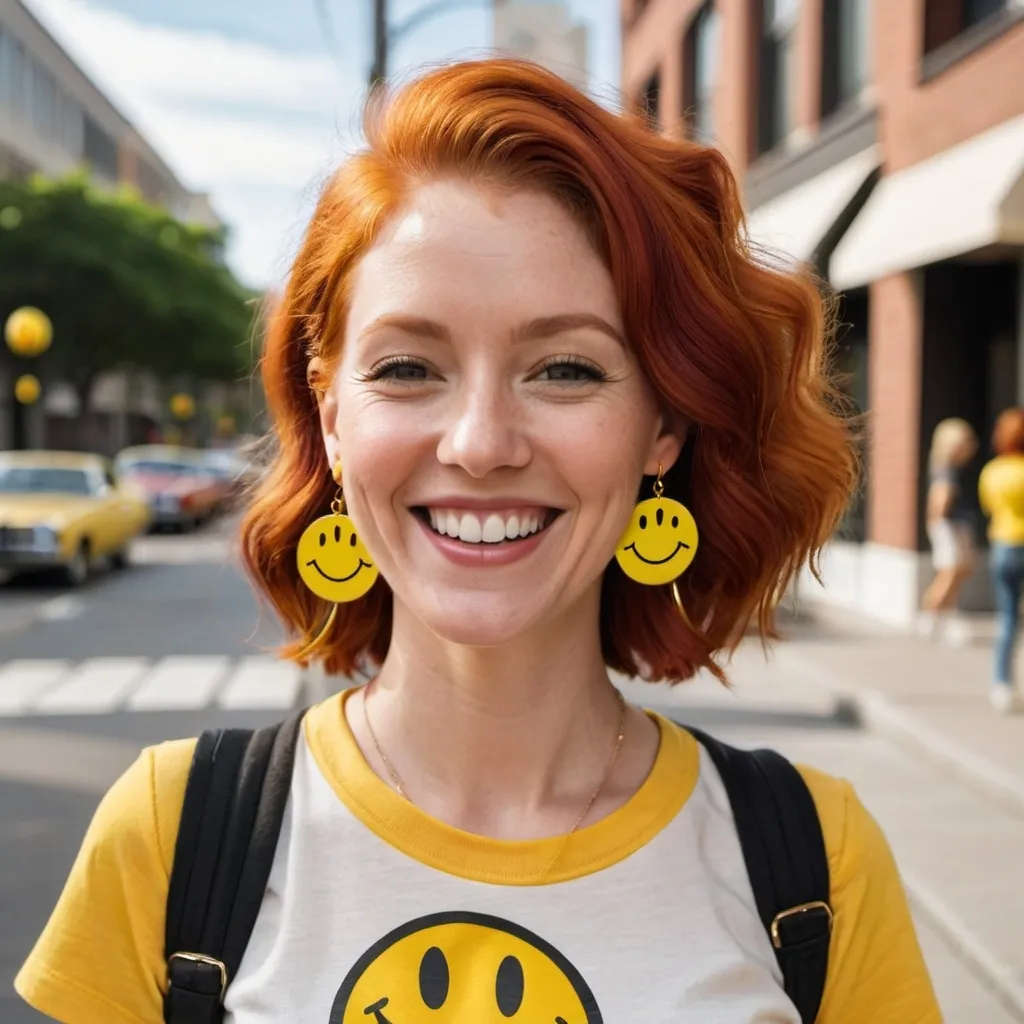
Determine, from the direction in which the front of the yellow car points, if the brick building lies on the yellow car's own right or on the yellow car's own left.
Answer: on the yellow car's own left

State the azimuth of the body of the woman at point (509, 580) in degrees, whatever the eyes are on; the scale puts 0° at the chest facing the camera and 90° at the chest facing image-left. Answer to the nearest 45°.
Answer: approximately 0°

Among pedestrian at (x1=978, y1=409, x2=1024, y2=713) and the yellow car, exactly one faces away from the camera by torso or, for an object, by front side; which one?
the pedestrian

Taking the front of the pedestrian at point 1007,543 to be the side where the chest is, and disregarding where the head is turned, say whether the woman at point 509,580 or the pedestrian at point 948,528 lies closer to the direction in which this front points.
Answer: the pedestrian

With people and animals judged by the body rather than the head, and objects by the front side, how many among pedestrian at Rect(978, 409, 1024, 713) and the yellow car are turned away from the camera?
1

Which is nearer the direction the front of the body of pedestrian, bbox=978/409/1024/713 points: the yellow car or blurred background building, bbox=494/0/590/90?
the blurred background building

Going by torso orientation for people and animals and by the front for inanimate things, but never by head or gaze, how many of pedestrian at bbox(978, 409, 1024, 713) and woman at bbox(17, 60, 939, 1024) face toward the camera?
1

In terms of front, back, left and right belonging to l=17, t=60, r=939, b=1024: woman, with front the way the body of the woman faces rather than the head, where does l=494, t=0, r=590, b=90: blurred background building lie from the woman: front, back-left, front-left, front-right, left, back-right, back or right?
back

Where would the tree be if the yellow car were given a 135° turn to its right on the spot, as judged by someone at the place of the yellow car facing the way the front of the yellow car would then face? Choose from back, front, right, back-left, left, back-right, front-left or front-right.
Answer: front

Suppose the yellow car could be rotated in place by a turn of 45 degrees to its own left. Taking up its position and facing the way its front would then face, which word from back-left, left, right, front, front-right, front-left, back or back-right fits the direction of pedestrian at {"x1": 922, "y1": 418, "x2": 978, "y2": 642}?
front-left

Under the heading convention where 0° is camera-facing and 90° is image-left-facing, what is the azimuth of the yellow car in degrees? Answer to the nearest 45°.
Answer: approximately 45°

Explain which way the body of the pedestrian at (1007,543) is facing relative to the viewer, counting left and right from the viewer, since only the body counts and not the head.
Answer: facing away from the viewer

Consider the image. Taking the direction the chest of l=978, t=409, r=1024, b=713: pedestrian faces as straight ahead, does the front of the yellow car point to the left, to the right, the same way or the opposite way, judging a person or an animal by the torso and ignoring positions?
the opposite way

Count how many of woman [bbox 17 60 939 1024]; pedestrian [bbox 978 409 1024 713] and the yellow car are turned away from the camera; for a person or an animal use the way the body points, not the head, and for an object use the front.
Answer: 1
